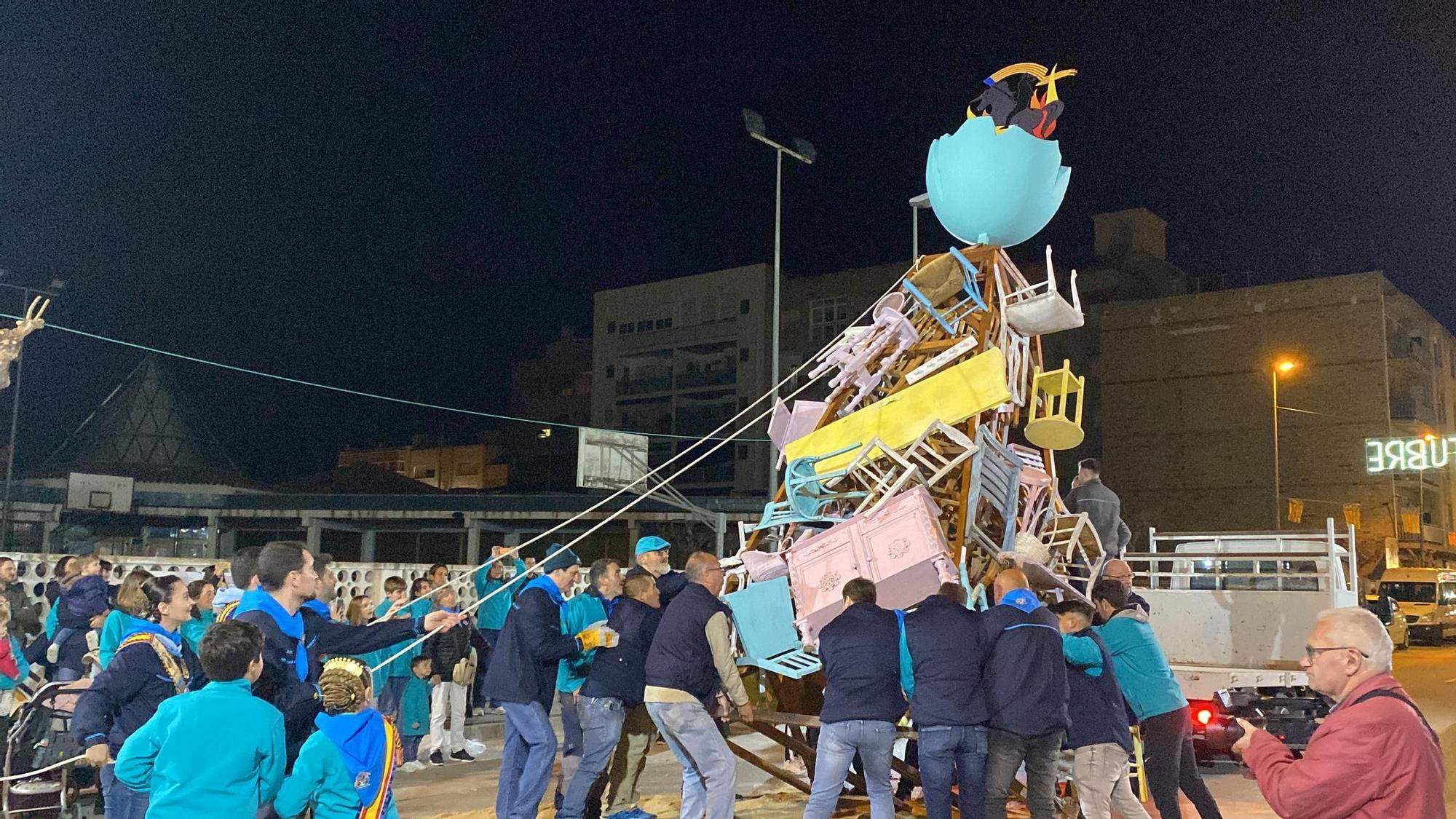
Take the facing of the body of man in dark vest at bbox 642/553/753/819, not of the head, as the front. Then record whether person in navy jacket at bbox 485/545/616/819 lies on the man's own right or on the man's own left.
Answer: on the man's own left

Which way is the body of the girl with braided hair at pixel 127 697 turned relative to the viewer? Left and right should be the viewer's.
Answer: facing to the right of the viewer

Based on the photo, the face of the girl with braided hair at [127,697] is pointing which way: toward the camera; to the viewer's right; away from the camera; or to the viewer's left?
to the viewer's right

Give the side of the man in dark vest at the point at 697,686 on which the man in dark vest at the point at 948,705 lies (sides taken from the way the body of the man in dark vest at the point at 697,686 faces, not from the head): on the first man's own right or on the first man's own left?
on the first man's own right

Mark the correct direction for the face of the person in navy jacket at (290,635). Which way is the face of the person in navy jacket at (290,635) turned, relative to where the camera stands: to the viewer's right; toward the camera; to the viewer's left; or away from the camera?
to the viewer's right

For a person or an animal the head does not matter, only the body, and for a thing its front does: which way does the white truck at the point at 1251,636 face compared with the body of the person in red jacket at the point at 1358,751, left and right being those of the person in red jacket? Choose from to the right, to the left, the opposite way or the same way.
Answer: to the right

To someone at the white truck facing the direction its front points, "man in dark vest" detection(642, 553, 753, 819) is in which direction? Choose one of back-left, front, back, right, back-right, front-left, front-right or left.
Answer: back-left

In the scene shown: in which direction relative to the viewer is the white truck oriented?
away from the camera

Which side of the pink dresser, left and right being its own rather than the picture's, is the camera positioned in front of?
front

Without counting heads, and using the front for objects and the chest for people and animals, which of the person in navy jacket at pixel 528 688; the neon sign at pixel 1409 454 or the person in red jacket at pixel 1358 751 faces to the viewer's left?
the person in red jacket

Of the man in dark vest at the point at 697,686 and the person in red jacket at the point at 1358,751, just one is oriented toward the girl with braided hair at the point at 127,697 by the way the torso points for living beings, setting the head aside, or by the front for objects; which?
the person in red jacket

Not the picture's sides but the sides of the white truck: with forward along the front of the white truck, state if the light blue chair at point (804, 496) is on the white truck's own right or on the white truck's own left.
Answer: on the white truck's own left

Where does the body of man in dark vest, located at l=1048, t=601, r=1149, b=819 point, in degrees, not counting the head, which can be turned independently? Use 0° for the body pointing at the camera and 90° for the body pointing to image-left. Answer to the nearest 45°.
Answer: approximately 135°

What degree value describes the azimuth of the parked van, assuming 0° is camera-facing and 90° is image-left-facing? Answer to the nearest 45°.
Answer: approximately 45°
